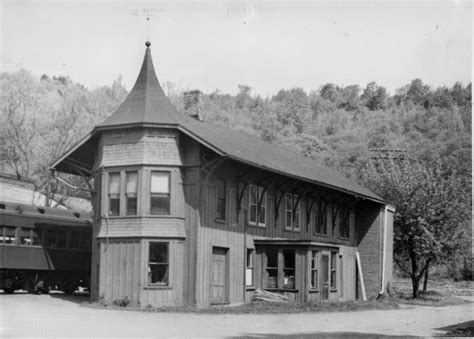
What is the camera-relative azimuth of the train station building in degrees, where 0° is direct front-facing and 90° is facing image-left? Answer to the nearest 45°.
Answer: approximately 315°

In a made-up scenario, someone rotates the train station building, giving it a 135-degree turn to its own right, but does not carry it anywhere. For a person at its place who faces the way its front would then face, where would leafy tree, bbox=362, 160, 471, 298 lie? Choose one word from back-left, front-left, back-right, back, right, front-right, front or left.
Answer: back-right
